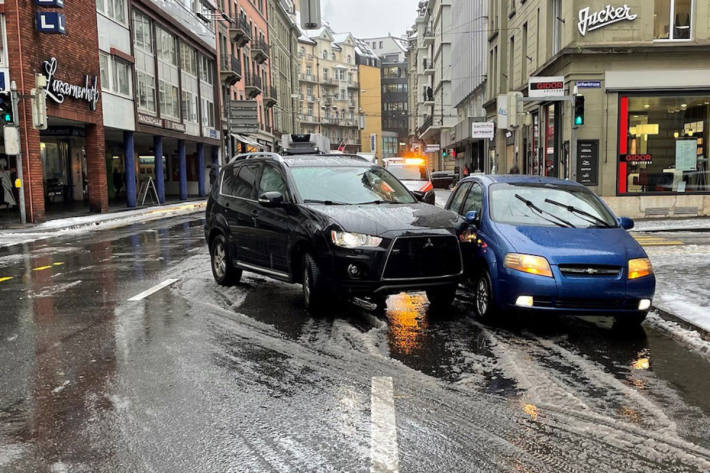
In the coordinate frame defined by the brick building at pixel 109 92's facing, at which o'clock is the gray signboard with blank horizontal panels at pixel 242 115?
The gray signboard with blank horizontal panels is roughly at 9 o'clock from the brick building.

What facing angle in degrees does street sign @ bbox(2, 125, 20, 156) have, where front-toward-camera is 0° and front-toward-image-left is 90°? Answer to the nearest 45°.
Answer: approximately 0°

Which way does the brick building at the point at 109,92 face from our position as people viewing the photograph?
facing the viewer and to the right of the viewer

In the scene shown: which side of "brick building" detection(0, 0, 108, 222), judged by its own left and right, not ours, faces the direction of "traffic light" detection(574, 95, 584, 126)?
front

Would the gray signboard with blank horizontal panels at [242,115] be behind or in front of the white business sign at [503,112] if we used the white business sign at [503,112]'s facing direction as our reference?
behind

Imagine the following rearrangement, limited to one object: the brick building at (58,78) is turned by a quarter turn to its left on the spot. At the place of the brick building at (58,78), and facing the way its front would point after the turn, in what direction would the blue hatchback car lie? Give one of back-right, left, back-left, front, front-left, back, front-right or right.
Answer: back-right

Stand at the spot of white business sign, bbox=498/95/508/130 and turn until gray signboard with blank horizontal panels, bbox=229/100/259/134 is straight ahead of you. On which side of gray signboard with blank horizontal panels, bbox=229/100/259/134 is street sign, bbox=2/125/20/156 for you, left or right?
left
